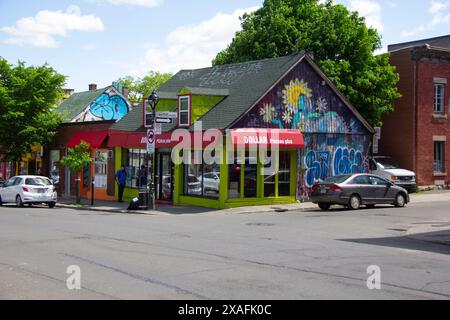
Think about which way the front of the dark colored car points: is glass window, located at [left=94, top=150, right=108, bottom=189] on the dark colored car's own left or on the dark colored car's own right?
on the dark colored car's own left

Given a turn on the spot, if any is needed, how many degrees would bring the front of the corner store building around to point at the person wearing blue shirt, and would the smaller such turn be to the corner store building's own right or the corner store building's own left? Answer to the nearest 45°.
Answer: approximately 45° to the corner store building's own right

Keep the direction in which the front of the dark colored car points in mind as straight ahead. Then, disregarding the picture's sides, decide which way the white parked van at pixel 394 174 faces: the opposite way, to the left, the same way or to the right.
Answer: to the right

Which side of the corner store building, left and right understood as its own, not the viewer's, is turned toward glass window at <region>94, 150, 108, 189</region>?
right

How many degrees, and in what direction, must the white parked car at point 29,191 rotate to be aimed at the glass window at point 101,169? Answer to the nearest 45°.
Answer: approximately 90° to its right

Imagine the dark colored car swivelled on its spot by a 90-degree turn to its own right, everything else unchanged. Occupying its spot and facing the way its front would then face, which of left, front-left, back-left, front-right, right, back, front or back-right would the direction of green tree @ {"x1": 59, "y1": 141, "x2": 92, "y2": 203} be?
back-right

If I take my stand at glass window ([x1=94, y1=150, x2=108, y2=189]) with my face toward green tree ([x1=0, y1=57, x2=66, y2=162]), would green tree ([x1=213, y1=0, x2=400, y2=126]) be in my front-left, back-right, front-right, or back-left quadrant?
back-right

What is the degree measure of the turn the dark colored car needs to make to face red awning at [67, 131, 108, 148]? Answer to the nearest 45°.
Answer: approximately 135° to its left

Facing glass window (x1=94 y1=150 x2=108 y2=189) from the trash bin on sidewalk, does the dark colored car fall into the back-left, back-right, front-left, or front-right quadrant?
back-right

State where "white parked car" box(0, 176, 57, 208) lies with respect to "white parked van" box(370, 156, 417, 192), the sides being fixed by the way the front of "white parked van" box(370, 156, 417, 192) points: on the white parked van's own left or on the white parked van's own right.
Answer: on the white parked van's own right
